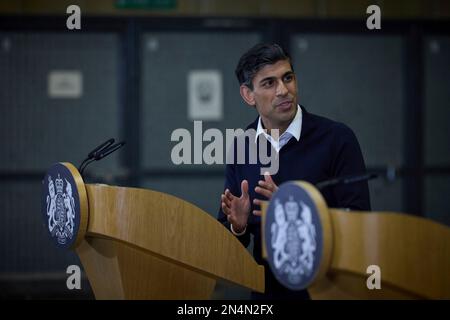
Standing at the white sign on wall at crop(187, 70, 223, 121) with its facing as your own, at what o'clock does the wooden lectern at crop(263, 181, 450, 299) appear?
The wooden lectern is roughly at 12 o'clock from the white sign on wall.

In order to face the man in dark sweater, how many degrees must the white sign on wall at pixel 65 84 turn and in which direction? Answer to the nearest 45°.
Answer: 0° — it already faces them

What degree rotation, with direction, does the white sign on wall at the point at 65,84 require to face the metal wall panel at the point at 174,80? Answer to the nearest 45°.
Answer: approximately 90° to its left

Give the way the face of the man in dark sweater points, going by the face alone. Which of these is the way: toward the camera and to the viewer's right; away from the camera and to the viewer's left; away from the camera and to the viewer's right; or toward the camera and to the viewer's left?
toward the camera and to the viewer's right

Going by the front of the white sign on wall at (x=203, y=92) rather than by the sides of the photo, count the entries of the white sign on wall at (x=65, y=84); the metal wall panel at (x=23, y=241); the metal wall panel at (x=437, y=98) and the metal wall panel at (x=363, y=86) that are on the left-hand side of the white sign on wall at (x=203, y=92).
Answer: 2

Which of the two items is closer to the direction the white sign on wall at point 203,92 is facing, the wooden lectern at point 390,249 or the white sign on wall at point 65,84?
the wooden lectern

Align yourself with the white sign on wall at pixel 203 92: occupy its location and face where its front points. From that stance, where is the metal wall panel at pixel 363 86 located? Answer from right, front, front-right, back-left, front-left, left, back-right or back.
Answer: left

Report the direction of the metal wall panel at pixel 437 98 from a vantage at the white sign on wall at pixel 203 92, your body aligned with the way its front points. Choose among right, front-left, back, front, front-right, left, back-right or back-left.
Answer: left

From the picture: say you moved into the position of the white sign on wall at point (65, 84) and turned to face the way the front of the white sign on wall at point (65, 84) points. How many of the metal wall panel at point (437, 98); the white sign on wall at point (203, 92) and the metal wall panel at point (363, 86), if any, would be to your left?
3

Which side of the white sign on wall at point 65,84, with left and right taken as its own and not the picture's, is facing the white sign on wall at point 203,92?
left

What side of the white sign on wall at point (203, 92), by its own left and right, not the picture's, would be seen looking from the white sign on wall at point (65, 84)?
right

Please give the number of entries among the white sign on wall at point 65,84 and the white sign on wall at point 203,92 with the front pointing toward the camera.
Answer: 2
